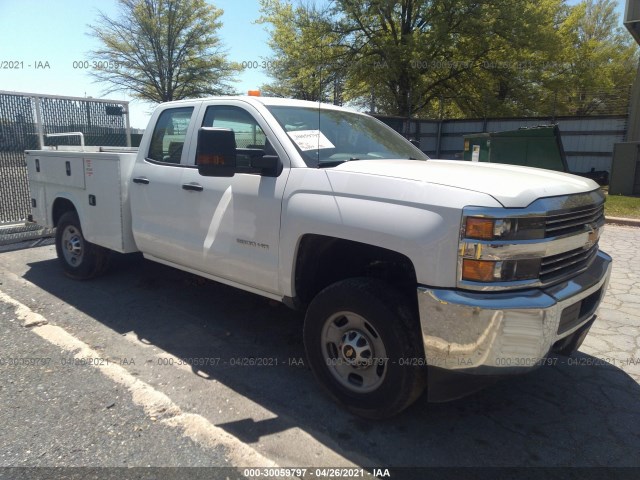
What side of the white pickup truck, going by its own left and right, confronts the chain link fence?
back

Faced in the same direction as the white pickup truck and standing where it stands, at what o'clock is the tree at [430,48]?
The tree is roughly at 8 o'clock from the white pickup truck.

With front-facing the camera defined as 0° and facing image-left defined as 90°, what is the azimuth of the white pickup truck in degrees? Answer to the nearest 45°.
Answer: approximately 315°
